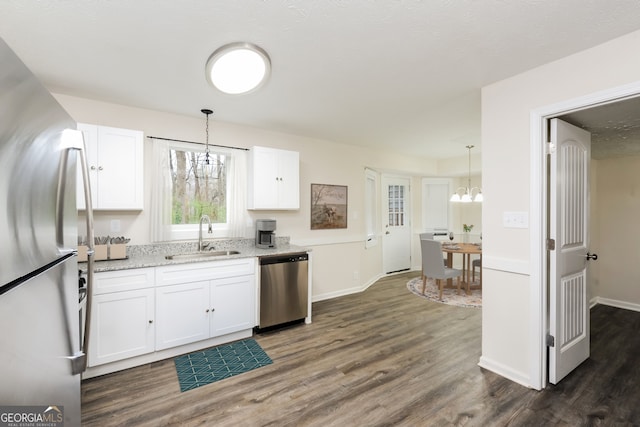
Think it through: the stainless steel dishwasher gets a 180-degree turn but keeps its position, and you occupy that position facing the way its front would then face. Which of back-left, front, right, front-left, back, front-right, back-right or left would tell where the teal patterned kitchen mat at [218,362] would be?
left

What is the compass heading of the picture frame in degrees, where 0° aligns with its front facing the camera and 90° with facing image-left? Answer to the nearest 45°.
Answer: approximately 315°

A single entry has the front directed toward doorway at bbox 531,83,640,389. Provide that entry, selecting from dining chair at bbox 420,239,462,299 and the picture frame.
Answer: the picture frame

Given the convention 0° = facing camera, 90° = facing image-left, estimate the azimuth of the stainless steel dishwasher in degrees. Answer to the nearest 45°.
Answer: approximately 315°

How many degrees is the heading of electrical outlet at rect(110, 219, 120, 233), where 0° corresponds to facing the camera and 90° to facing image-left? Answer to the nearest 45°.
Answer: approximately 0°

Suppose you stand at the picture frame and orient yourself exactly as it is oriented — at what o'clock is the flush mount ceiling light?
The flush mount ceiling light is roughly at 2 o'clock from the picture frame.

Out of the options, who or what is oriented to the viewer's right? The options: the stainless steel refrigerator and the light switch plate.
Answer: the stainless steel refrigerator

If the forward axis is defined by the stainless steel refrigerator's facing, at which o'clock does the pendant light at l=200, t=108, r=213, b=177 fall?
The pendant light is roughly at 10 o'clock from the stainless steel refrigerator.

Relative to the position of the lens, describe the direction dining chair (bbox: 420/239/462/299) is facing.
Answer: facing away from the viewer and to the right of the viewer

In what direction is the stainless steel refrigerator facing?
to the viewer's right

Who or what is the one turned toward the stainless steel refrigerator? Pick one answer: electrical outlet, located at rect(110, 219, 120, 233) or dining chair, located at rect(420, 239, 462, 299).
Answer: the electrical outlet

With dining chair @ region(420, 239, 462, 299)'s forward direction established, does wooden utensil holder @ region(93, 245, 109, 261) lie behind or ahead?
behind
